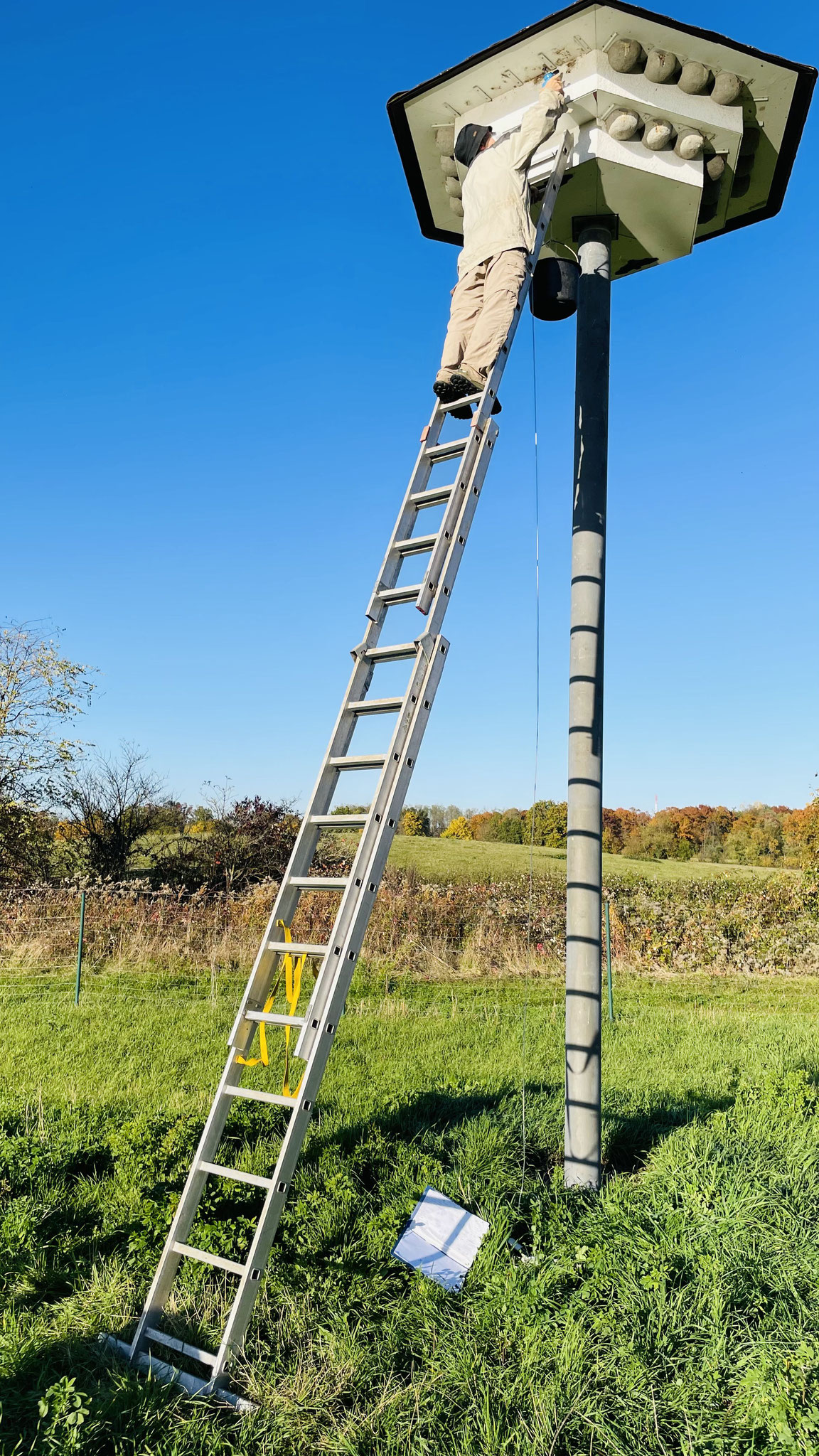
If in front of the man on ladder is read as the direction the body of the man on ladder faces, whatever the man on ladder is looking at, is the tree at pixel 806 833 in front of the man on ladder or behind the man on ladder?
in front

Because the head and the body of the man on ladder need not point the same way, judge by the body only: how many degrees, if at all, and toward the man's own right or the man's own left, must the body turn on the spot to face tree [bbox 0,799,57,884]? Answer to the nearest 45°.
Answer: approximately 90° to the man's own left

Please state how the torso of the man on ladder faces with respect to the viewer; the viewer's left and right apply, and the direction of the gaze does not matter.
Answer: facing away from the viewer and to the right of the viewer

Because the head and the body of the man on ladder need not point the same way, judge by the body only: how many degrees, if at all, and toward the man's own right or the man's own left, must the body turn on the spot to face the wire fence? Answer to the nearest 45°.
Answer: approximately 45° to the man's own left

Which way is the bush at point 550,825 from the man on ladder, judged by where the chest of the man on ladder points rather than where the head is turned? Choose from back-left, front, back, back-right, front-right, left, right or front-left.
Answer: front-left

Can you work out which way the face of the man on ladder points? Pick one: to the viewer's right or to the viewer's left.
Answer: to the viewer's right
